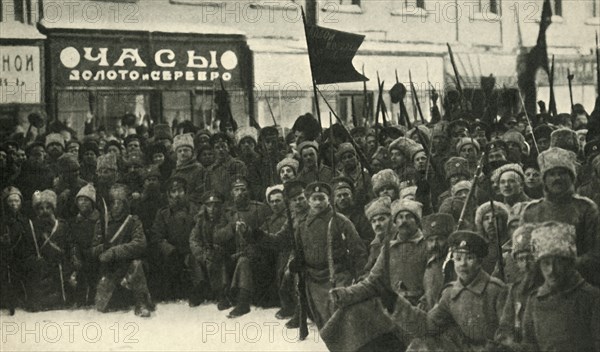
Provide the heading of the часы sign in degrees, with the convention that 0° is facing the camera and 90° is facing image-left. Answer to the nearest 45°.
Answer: approximately 0°

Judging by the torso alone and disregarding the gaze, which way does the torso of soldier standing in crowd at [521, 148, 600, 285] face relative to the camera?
toward the camera

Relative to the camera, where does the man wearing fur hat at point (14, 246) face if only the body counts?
toward the camera

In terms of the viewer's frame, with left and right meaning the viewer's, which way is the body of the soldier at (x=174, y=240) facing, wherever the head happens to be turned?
facing the viewer

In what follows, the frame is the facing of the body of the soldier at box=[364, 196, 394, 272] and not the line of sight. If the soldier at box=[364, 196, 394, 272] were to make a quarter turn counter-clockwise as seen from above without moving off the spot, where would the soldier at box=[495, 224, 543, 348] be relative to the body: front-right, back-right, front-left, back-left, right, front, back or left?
front

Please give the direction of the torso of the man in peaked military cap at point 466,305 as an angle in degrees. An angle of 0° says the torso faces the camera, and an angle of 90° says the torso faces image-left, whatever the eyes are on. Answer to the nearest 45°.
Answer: approximately 45°

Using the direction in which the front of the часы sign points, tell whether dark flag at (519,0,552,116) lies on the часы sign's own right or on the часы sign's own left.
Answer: on the часы sign's own left

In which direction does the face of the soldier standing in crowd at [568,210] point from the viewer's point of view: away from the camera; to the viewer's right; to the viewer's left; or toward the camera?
toward the camera

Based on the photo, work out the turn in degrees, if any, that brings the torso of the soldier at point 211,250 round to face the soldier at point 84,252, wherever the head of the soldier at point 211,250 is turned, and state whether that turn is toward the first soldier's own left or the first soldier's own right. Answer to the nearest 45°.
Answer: approximately 90° to the first soldier's own right

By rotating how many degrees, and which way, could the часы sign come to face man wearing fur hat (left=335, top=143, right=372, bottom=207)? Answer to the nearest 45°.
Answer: approximately 45° to its left

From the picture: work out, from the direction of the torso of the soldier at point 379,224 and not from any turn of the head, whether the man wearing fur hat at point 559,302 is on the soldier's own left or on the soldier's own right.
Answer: on the soldier's own left

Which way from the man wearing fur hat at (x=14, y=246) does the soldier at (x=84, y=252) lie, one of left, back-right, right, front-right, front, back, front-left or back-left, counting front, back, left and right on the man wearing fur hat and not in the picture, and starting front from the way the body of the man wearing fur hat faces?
left

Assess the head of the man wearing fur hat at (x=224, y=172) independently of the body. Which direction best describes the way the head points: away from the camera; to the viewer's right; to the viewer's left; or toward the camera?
toward the camera
